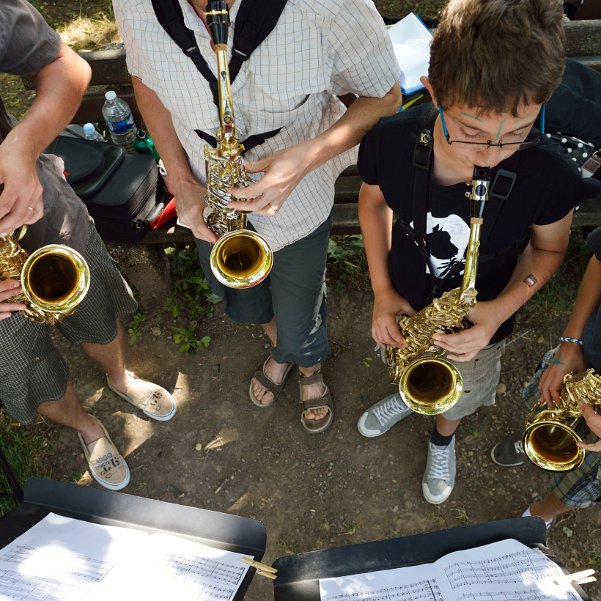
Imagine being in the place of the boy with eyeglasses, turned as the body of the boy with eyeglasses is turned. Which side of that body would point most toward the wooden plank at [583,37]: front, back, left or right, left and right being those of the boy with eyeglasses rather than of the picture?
back

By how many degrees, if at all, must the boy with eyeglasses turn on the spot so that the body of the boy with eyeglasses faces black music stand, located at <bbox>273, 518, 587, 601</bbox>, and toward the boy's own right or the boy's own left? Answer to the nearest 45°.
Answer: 0° — they already face it

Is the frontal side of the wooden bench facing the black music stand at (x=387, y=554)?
yes

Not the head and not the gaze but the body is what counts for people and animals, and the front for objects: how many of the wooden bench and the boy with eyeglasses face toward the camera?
2

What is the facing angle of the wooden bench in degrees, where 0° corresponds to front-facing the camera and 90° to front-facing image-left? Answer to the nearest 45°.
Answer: approximately 0°

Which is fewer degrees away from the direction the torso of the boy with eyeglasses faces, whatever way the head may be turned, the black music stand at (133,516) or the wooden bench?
the black music stand

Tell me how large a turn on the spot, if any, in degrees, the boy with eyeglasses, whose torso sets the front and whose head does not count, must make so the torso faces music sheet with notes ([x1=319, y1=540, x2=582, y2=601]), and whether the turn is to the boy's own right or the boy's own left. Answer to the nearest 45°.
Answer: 0° — they already face it

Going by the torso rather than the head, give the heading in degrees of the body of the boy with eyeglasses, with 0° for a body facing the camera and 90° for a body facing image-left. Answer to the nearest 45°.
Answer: approximately 0°
